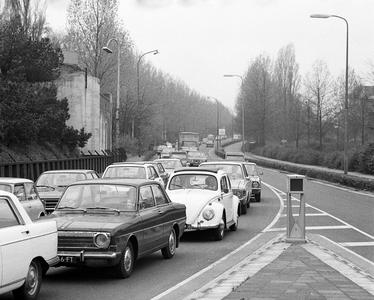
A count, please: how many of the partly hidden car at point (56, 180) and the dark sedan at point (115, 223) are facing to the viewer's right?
0

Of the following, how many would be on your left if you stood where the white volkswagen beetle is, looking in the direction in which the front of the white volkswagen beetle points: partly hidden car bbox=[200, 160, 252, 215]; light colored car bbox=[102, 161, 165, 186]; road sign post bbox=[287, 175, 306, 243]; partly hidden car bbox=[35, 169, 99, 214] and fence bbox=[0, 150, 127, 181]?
1

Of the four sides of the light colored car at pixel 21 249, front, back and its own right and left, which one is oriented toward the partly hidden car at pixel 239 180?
back

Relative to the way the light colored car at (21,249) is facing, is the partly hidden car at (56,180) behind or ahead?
behind

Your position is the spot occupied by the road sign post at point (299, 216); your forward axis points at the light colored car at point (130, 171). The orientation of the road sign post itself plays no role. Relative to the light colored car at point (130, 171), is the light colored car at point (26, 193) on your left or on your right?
left

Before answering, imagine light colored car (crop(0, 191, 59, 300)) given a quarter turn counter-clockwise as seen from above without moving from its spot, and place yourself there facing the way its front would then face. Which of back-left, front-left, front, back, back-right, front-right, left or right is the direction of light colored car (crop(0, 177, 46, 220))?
back-left

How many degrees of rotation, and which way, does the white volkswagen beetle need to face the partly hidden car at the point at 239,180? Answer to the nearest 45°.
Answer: approximately 135° to its right

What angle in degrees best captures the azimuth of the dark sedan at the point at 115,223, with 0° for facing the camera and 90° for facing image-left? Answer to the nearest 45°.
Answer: approximately 45°

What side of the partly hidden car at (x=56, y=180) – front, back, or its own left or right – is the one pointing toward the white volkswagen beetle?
left

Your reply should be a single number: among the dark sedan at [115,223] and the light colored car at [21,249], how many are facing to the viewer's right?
0

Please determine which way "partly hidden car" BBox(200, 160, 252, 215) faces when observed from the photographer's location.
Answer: facing the viewer and to the left of the viewer
